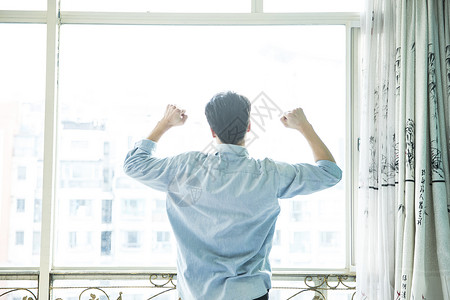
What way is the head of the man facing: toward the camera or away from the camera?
away from the camera

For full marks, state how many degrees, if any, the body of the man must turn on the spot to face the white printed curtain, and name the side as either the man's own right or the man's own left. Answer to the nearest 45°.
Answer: approximately 45° to the man's own right

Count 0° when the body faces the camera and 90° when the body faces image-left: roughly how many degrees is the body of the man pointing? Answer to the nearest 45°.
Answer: approximately 180°
